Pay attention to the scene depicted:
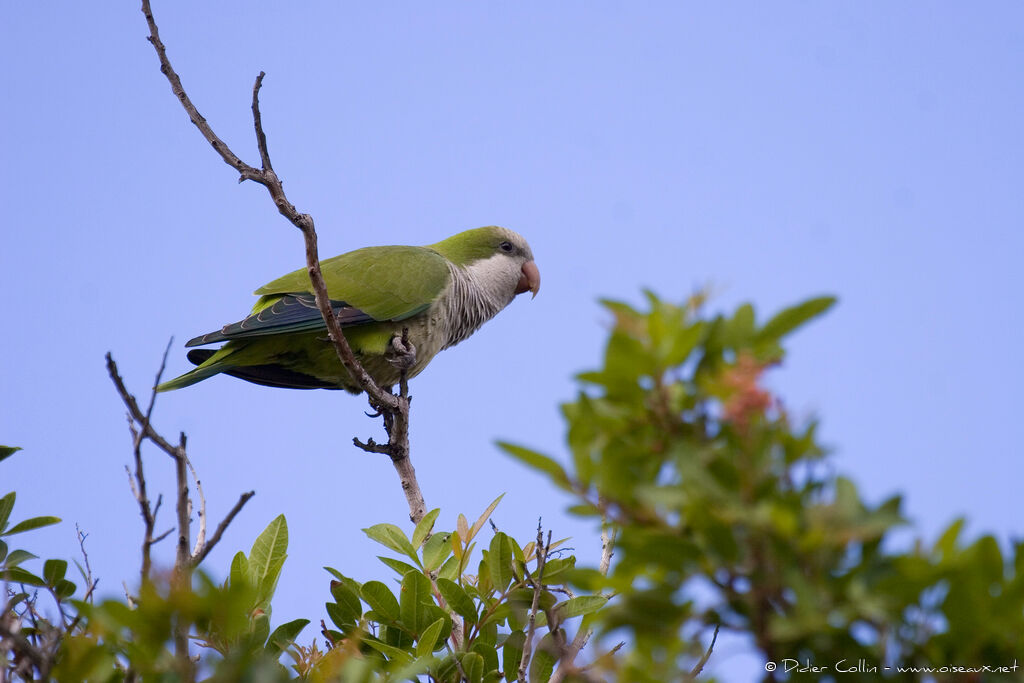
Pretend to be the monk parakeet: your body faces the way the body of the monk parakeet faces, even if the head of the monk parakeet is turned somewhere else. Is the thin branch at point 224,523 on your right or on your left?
on your right

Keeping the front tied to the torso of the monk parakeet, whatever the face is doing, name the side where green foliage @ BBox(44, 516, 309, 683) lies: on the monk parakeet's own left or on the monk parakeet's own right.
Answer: on the monk parakeet's own right

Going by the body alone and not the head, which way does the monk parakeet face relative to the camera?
to the viewer's right
